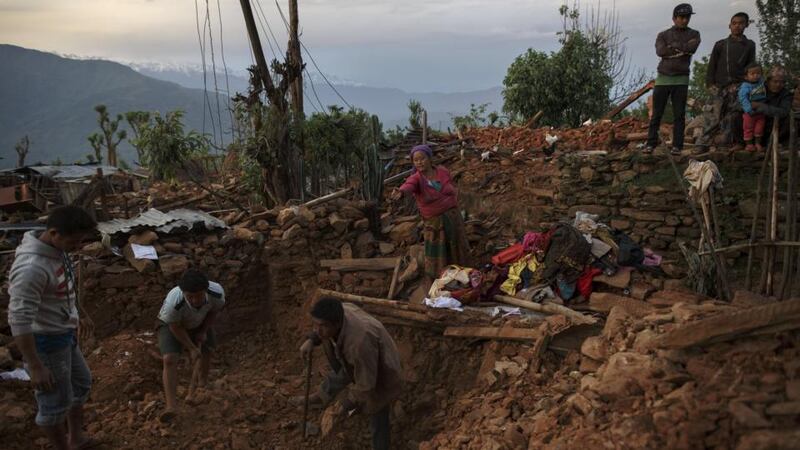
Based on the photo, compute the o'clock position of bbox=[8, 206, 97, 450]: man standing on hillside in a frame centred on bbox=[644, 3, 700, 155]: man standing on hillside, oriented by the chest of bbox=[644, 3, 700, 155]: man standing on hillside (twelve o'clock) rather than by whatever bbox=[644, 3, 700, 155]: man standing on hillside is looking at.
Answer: bbox=[8, 206, 97, 450]: man standing on hillside is roughly at 1 o'clock from bbox=[644, 3, 700, 155]: man standing on hillside.

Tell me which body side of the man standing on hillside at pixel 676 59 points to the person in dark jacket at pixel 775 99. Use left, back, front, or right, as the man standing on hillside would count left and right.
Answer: left

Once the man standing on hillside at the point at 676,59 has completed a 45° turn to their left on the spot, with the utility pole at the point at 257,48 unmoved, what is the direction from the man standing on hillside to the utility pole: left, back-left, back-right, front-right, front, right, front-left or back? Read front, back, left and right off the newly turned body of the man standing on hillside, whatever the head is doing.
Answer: back-right

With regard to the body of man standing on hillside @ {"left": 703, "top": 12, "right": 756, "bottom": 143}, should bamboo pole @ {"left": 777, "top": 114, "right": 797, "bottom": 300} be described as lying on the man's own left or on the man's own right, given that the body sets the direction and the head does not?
on the man's own left

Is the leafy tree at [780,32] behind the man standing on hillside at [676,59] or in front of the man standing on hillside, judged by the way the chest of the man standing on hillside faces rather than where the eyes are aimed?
behind

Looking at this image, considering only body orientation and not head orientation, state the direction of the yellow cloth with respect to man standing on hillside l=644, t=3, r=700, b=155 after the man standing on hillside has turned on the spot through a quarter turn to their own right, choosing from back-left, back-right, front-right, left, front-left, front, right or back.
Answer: front-left

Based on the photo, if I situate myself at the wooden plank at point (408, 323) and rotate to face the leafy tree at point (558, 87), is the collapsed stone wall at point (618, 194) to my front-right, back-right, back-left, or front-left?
front-right

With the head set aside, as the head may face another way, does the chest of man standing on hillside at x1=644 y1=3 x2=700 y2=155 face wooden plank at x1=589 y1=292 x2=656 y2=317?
yes

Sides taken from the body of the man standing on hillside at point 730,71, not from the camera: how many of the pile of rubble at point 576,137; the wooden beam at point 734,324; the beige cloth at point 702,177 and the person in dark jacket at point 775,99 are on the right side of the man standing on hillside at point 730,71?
1

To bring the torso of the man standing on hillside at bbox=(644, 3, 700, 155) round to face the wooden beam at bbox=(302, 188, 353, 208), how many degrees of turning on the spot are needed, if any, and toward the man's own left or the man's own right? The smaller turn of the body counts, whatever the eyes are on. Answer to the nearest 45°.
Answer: approximately 90° to the man's own right

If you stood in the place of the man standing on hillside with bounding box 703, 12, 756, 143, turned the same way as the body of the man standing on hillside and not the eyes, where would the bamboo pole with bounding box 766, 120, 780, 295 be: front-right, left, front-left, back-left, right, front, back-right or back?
front-left

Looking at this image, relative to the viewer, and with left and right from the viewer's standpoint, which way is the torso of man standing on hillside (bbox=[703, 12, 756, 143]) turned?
facing the viewer and to the left of the viewer

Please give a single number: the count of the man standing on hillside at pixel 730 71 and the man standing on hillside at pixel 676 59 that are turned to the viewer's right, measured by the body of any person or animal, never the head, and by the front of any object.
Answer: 0

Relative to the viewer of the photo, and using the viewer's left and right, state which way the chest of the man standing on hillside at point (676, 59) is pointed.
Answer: facing the viewer

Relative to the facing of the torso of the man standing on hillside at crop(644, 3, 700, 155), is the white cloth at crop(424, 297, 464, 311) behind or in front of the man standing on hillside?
in front
